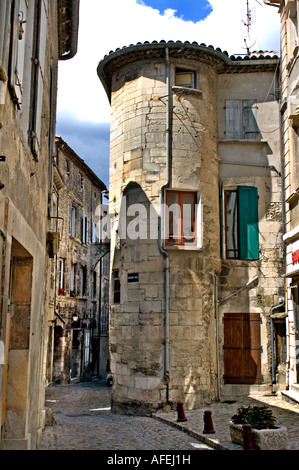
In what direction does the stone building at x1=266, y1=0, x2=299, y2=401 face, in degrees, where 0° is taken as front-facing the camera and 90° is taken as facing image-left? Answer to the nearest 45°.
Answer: approximately 90°

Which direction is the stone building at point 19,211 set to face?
to the viewer's right

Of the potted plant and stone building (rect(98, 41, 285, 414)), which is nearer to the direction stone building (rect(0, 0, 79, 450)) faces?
the potted plant

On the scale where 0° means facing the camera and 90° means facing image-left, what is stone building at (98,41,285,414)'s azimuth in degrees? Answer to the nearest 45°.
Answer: approximately 0°

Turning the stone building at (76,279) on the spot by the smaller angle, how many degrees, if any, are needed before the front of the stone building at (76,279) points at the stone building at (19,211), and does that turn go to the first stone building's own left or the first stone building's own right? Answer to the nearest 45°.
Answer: approximately 45° to the first stone building's own right

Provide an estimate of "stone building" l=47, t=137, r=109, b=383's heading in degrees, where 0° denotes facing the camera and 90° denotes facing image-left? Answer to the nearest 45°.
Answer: approximately 315°

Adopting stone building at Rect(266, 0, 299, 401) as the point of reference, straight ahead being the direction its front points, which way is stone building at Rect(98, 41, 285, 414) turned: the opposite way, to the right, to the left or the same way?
to the left

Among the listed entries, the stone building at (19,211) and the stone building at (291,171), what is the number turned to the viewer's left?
1

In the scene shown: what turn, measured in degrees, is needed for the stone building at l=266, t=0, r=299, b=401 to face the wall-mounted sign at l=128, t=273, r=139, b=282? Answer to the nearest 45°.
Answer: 0° — it already faces it

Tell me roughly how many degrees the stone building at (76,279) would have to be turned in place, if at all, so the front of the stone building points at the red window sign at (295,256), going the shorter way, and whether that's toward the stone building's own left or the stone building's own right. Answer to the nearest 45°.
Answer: approximately 45° to the stone building's own right

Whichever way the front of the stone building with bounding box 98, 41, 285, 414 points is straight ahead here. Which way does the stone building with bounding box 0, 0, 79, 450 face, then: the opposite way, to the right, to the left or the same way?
to the left
